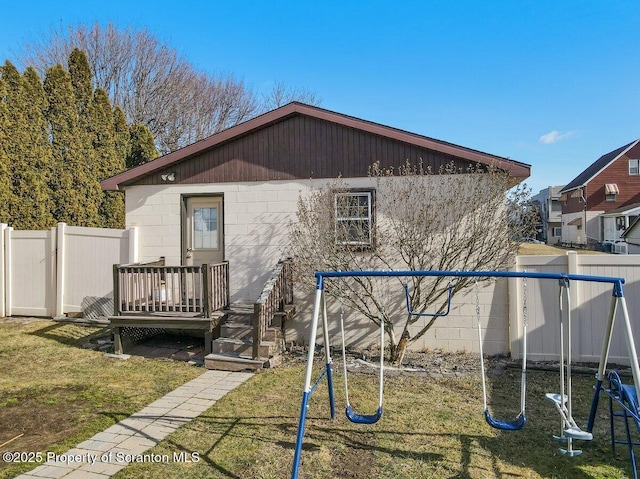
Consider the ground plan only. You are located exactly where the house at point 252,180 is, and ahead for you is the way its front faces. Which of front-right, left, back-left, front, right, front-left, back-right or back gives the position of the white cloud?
back-left

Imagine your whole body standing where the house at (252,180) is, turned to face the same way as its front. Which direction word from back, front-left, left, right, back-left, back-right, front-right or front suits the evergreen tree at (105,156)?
back-right

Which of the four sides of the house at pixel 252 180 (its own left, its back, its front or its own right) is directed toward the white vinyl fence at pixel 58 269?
right

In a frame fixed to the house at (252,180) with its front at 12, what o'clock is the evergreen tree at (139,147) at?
The evergreen tree is roughly at 5 o'clock from the house.

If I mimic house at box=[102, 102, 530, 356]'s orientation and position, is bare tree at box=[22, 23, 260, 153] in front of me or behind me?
behind

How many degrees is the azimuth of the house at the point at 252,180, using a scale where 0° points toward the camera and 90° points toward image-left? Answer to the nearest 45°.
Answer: approximately 0°

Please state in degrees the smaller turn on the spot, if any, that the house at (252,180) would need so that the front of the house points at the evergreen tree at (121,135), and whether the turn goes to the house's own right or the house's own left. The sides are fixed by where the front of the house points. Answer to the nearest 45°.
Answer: approximately 135° to the house's own right

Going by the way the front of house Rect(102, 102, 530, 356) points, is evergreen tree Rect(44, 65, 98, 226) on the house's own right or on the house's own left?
on the house's own right

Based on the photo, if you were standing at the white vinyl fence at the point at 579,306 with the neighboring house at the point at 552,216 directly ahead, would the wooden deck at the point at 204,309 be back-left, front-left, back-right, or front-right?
back-left

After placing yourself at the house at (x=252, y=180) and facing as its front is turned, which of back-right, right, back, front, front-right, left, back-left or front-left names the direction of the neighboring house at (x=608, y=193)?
back-left

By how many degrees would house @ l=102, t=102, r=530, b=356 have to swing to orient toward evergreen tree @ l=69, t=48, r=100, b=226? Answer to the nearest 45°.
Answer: approximately 135° to its right
